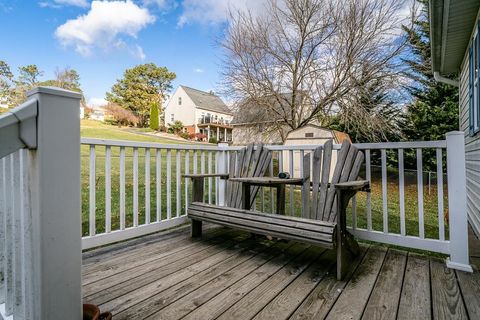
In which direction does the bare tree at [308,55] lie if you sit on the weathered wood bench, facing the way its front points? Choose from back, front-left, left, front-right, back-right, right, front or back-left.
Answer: back-right

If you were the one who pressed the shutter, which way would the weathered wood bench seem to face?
facing the viewer and to the left of the viewer

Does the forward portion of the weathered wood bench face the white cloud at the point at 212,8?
no

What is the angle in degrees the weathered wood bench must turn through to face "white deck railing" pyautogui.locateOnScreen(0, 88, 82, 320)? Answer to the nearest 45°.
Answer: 0° — it already faces it

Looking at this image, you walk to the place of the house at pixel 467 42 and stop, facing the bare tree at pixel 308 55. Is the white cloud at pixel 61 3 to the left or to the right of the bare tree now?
left

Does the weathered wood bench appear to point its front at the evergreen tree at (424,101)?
no

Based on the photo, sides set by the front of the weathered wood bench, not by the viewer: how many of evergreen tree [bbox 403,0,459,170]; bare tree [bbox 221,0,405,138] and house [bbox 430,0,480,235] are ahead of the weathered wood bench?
0

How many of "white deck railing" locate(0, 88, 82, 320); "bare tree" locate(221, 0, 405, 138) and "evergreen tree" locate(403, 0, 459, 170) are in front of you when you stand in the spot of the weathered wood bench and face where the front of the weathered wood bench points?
1

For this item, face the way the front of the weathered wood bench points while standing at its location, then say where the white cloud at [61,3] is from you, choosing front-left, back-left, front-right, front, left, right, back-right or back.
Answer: right

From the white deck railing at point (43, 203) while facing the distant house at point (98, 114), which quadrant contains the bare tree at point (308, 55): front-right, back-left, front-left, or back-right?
front-right

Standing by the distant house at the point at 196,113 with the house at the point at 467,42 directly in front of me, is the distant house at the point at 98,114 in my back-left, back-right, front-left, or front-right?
back-right

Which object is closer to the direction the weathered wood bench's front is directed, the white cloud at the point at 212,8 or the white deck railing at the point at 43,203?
the white deck railing

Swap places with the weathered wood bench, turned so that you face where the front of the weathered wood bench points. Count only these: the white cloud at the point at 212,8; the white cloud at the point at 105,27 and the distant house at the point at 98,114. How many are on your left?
0

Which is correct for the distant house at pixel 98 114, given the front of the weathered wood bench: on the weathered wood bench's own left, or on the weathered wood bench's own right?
on the weathered wood bench's own right

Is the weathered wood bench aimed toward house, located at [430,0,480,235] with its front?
no

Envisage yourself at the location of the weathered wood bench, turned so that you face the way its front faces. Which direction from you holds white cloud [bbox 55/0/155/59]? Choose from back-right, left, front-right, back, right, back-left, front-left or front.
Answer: right

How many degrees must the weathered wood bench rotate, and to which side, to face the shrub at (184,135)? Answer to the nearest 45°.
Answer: approximately 90° to its right

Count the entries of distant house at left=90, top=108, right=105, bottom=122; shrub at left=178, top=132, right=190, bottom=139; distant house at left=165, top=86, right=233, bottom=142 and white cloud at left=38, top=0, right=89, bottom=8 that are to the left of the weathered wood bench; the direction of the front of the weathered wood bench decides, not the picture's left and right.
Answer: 0
